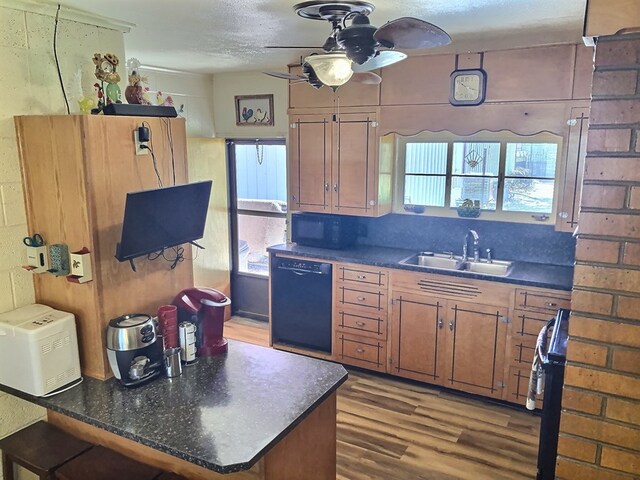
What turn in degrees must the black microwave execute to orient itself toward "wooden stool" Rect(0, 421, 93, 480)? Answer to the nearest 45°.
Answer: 0° — it already faces it

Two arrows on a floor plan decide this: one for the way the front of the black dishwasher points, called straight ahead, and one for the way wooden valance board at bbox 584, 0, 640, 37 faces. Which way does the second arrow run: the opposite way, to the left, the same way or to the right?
to the right

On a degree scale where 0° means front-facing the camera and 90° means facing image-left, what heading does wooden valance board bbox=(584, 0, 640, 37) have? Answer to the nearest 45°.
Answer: approximately 90°
